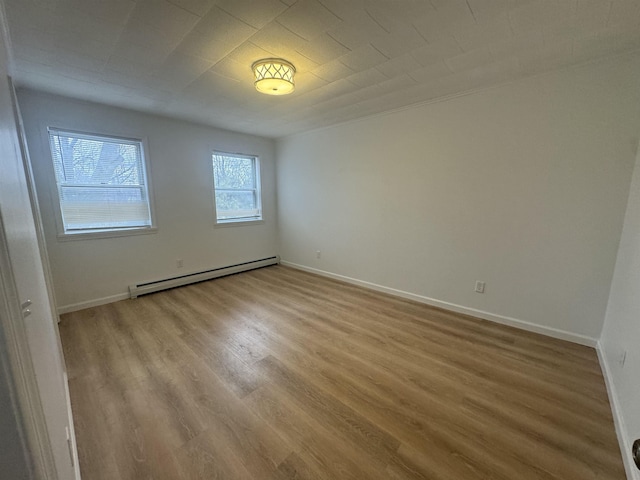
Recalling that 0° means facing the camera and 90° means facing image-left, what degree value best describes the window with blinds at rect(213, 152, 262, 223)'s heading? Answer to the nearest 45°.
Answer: approximately 315°

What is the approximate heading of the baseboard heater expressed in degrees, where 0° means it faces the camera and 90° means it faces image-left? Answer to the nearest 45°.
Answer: approximately 315°

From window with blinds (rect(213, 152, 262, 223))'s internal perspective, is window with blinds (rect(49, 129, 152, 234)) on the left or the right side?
on its right

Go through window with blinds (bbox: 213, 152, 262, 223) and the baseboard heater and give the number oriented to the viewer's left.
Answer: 0

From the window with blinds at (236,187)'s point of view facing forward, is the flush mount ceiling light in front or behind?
in front

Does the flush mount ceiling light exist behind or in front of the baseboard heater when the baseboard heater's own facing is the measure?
in front
